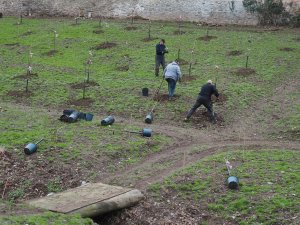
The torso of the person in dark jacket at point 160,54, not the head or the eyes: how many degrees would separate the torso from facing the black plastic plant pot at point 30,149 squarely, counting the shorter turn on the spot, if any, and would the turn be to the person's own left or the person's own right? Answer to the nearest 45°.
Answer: approximately 45° to the person's own right

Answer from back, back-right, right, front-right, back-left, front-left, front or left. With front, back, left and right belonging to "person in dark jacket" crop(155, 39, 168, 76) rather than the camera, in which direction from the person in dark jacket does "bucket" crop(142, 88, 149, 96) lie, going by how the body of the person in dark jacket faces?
front-right

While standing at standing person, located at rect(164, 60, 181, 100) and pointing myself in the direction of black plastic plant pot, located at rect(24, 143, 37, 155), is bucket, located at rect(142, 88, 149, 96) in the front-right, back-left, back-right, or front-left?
front-right

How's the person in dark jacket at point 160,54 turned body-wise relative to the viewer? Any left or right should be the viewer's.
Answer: facing the viewer and to the right of the viewer

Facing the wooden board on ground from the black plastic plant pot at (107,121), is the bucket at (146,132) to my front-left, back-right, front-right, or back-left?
front-left

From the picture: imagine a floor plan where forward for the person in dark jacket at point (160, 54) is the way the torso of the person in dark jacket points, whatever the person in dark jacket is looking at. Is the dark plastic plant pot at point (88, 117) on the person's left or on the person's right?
on the person's right

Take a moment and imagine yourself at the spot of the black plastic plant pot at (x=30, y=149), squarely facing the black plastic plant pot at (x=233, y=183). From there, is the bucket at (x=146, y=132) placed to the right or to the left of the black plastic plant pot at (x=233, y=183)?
left

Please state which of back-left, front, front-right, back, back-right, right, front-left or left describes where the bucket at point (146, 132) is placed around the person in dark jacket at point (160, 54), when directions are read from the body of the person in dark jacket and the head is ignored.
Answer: front-right

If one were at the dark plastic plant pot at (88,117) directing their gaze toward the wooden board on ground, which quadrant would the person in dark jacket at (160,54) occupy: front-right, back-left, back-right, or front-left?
back-left

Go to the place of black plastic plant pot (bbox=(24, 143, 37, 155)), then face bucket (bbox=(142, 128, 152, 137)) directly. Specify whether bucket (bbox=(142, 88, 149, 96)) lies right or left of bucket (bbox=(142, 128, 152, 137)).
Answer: left

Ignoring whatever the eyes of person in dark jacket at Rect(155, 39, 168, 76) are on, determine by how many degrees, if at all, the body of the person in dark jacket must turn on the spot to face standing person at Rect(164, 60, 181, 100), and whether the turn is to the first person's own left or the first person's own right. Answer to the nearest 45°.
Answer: approximately 45° to the first person's own right

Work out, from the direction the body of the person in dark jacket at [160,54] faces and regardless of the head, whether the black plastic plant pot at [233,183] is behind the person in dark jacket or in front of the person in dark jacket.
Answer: in front

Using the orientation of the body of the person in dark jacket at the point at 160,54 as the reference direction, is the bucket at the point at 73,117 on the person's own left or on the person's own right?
on the person's own right
